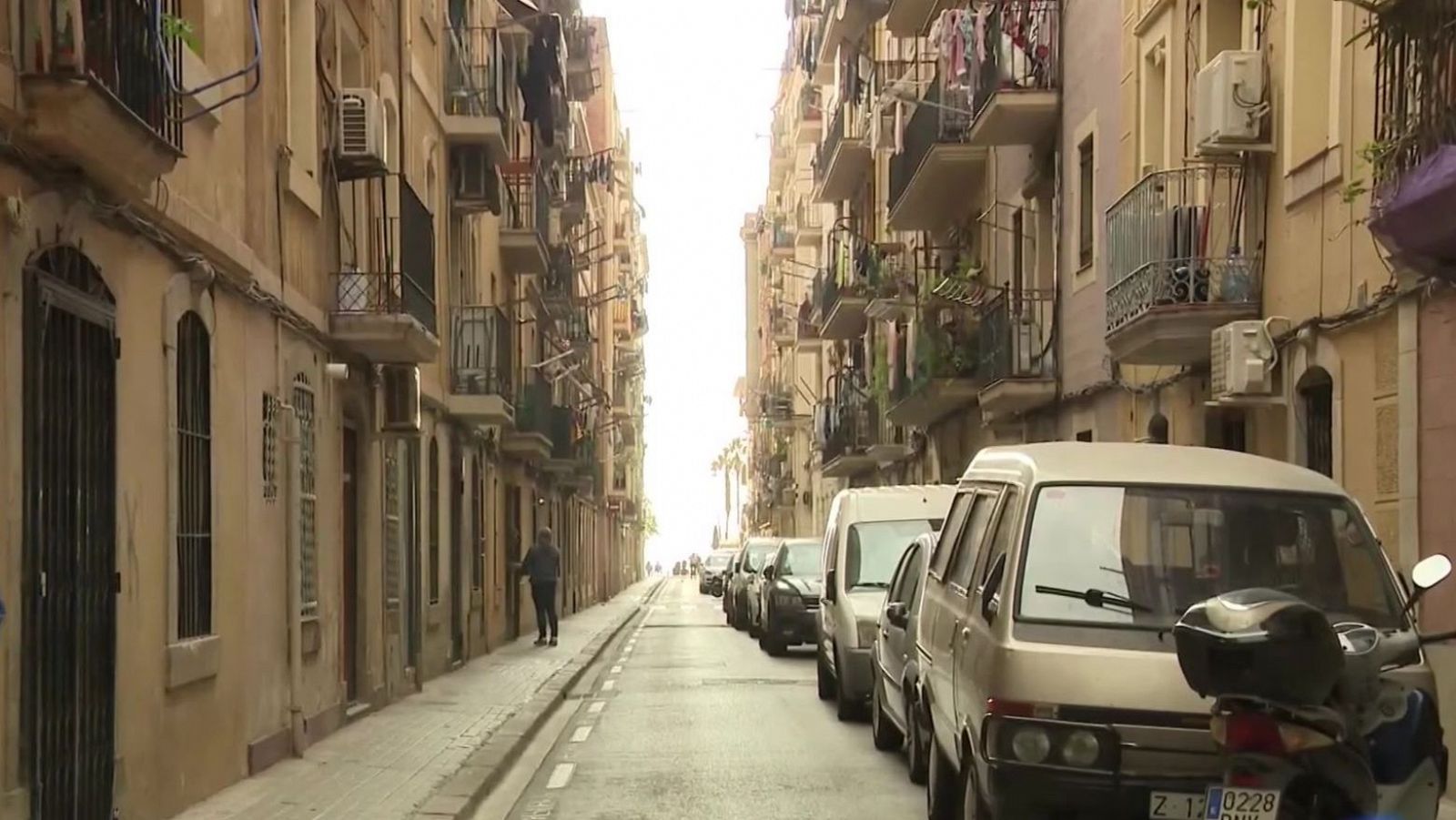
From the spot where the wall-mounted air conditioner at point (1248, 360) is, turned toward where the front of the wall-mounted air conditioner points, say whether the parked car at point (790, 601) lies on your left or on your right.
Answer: on your right

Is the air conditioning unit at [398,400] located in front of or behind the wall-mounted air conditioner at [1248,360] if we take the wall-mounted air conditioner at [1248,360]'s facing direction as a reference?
in front

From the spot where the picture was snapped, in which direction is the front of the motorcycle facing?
facing away from the viewer and to the right of the viewer

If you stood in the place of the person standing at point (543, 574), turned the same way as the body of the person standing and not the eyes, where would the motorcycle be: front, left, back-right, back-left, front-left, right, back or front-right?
back

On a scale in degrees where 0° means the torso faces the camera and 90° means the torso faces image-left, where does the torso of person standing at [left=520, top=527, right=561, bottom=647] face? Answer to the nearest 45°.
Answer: approximately 180°

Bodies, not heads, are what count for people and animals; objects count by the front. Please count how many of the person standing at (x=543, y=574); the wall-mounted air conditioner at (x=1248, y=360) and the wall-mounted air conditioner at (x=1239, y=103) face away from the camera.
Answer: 1

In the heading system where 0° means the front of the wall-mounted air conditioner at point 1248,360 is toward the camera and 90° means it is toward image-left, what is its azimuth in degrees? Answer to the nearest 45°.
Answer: approximately 90°

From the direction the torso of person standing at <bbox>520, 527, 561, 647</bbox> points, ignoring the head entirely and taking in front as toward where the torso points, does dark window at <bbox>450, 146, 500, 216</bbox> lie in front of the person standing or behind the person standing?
behind

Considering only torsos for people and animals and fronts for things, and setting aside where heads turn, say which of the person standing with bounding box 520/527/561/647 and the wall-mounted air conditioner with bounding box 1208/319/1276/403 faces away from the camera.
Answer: the person standing

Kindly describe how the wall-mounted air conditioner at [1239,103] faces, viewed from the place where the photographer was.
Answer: facing to the left of the viewer
